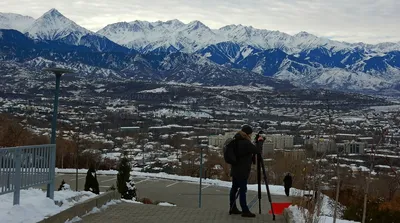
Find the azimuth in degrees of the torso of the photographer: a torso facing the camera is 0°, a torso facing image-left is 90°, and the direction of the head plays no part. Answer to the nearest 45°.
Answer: approximately 270°

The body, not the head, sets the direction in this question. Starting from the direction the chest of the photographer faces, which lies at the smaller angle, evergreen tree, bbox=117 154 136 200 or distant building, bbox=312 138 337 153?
the distant building

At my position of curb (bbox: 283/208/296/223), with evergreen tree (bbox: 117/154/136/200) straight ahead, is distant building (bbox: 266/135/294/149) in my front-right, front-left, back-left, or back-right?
front-right

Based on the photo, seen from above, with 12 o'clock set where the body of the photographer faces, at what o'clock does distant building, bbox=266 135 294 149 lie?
The distant building is roughly at 9 o'clock from the photographer.

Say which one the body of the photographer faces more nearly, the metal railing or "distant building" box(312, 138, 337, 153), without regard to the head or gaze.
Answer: the distant building

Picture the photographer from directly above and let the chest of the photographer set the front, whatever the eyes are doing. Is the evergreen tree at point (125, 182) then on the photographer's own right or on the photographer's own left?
on the photographer's own left

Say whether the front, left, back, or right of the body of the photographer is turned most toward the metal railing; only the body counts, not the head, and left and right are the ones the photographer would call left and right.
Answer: back
